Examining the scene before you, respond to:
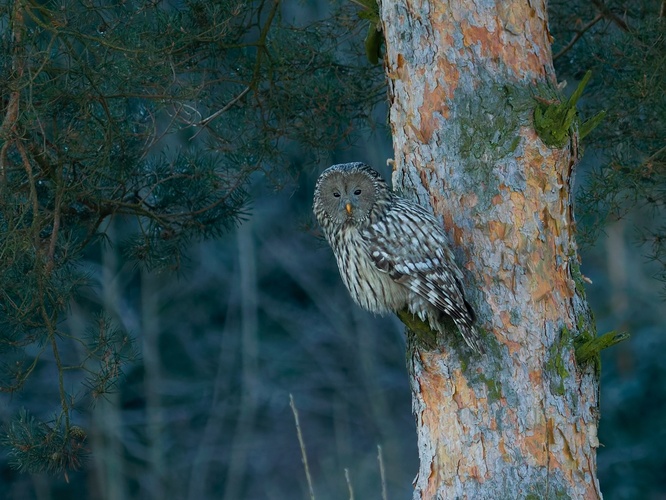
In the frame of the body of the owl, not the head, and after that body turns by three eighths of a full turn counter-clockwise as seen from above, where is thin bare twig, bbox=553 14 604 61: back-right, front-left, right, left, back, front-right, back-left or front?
front-left

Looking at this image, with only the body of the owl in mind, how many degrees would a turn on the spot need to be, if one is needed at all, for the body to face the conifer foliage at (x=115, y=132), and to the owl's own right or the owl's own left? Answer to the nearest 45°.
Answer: approximately 45° to the owl's own right

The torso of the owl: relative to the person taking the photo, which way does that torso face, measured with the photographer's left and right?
facing the viewer and to the left of the viewer
